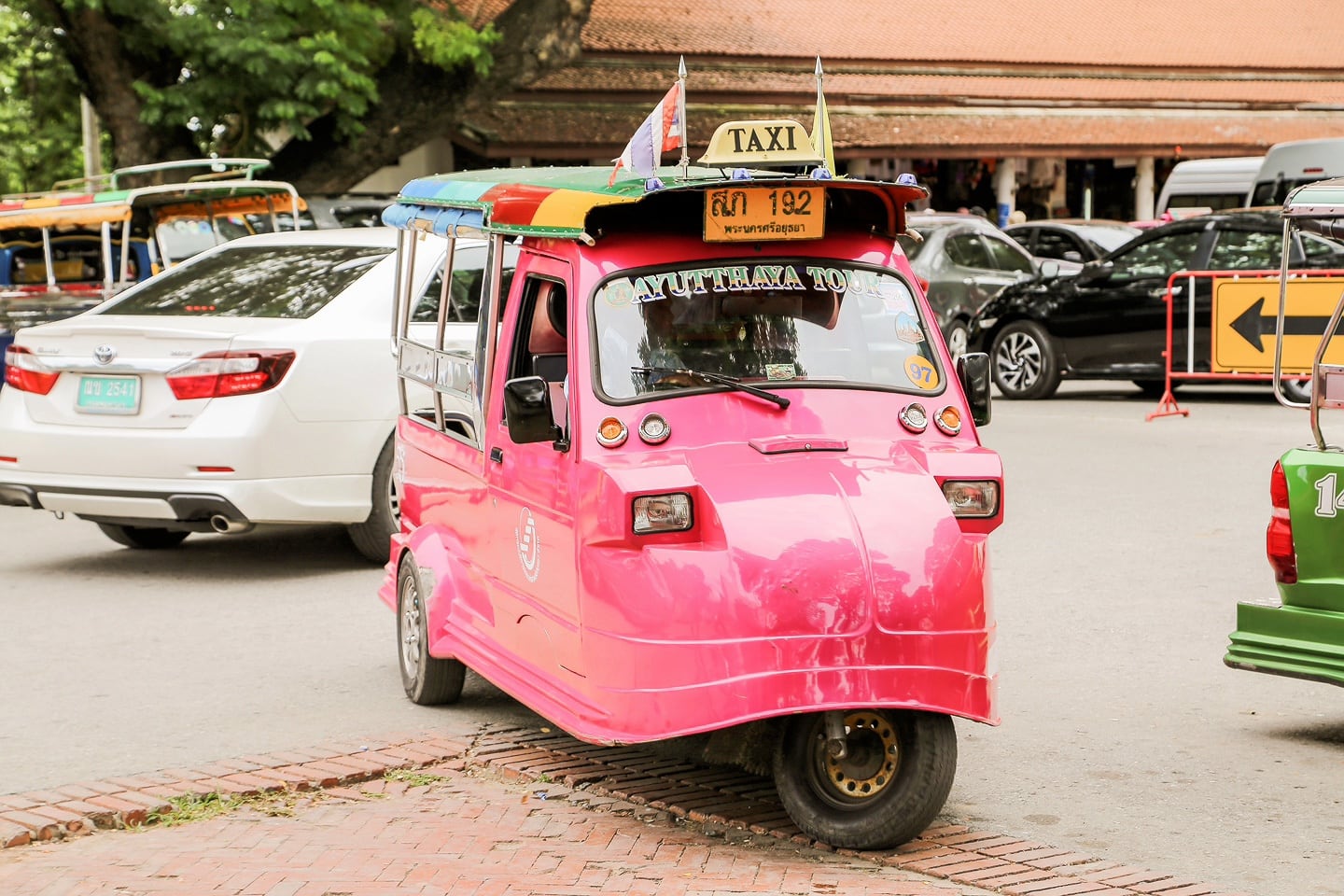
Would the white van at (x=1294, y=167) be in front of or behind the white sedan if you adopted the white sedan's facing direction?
in front

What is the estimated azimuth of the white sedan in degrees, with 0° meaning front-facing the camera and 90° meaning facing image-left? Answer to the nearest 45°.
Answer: approximately 225°

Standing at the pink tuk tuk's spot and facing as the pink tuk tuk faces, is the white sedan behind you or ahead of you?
behind

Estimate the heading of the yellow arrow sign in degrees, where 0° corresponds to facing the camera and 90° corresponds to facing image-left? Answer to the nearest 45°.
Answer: approximately 0°

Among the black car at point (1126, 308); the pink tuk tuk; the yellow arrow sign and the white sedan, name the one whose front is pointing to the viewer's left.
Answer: the black car

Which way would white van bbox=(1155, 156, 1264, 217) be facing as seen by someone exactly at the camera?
facing to the left of the viewer

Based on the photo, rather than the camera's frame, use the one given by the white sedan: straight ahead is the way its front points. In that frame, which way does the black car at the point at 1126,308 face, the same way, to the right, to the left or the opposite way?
to the left
